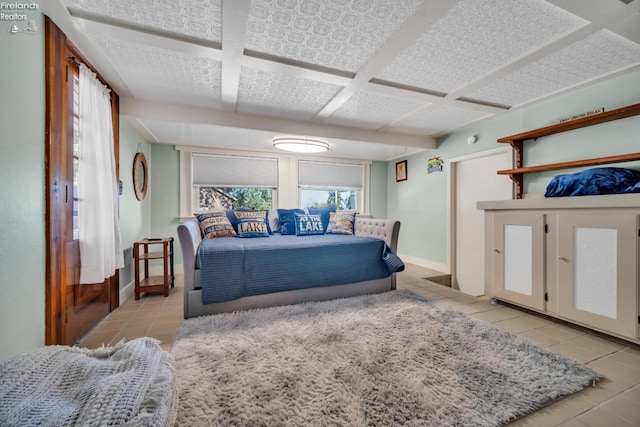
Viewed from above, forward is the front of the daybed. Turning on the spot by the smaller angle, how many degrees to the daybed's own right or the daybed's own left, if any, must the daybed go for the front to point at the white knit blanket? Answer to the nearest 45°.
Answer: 0° — it already faces it

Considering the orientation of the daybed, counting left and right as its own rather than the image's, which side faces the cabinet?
left

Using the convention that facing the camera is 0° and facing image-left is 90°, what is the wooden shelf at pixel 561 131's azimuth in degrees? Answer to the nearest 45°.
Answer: approximately 45°

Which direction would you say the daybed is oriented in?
toward the camera

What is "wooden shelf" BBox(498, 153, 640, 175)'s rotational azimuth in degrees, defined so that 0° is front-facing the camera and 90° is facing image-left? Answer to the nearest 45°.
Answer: approximately 45°

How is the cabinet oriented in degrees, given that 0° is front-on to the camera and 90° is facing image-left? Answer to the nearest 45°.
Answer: approximately 45°

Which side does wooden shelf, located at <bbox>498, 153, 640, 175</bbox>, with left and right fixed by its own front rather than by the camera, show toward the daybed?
front

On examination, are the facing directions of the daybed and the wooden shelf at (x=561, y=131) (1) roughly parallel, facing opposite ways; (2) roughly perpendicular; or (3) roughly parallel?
roughly perpendicular
